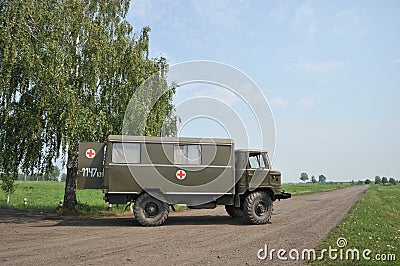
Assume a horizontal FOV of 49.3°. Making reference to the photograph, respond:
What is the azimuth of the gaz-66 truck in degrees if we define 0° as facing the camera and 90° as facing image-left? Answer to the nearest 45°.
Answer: approximately 270°
